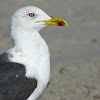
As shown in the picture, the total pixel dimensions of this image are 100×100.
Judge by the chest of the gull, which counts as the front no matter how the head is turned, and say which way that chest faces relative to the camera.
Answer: to the viewer's right
